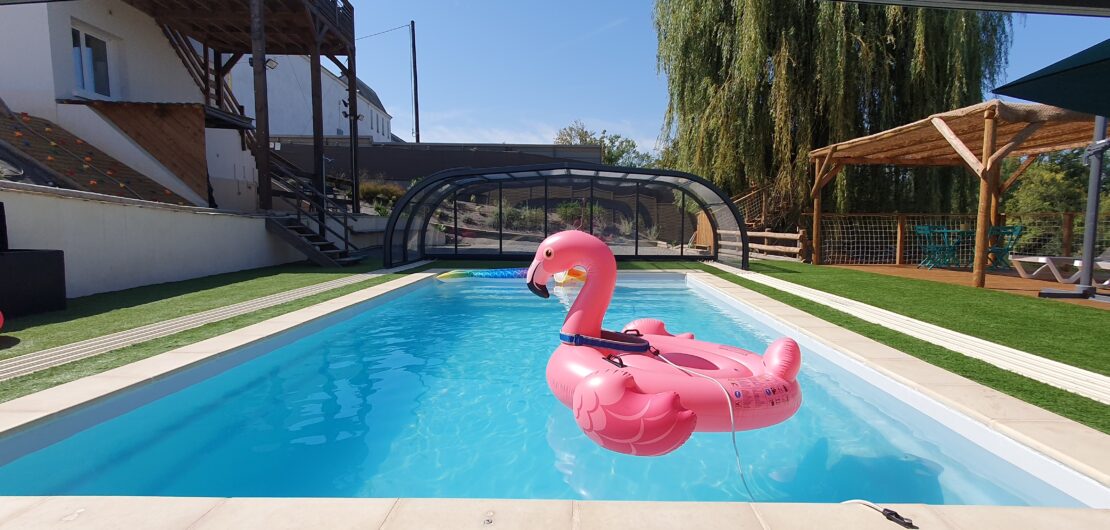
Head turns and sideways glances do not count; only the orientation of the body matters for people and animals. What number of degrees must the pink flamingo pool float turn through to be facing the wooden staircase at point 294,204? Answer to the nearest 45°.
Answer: approximately 45° to its right

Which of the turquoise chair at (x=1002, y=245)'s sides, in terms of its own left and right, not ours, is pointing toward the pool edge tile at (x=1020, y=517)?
left

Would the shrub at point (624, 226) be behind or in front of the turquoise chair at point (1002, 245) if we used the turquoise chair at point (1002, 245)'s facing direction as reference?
in front

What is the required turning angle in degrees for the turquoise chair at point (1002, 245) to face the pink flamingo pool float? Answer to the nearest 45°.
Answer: approximately 90° to its left

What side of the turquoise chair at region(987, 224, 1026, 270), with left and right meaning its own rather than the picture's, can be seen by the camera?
left

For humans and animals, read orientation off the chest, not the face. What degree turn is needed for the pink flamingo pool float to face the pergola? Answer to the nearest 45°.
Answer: approximately 135° to its right

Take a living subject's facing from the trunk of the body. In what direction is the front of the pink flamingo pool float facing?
to the viewer's left

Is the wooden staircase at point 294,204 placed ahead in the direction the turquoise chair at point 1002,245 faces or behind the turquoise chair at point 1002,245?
ahead
